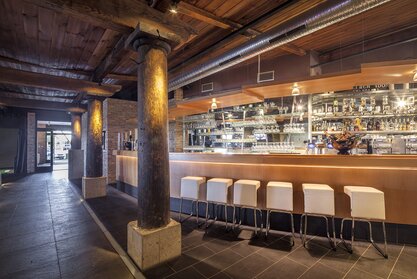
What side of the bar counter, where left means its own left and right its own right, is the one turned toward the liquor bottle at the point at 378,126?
back

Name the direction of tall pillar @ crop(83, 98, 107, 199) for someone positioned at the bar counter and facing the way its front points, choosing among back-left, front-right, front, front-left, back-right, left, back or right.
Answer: front-right

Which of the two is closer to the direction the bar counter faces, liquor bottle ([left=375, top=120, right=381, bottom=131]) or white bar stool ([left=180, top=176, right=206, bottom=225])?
the white bar stool

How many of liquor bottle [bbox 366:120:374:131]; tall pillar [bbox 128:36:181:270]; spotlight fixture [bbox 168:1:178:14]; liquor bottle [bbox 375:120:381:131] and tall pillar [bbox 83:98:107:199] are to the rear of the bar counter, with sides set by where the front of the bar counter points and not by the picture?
2

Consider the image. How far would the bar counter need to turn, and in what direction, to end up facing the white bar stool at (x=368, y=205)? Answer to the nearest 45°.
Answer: approximately 90° to its left

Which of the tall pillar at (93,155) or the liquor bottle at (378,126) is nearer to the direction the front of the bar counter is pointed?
the tall pillar

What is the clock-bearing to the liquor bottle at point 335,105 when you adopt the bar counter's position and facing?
The liquor bottle is roughly at 5 o'clock from the bar counter.

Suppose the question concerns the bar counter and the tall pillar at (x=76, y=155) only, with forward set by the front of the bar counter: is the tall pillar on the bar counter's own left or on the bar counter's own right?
on the bar counter's own right

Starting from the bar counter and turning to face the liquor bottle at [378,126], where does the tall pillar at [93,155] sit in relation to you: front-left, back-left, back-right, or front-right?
back-left

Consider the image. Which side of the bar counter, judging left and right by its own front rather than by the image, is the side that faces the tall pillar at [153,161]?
front

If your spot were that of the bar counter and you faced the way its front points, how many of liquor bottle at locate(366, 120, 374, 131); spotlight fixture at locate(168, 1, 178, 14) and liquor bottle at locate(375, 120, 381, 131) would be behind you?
2

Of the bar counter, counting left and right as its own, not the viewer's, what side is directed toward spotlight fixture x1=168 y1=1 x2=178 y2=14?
front

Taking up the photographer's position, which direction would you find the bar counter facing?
facing the viewer and to the left of the viewer

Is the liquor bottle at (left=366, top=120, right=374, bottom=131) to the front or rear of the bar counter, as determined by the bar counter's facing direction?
to the rear
